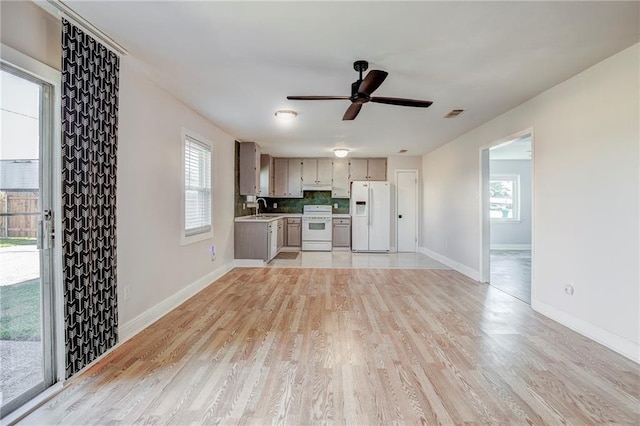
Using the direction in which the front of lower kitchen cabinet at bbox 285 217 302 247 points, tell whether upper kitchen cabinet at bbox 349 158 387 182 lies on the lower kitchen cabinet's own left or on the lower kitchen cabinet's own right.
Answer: on the lower kitchen cabinet's own left

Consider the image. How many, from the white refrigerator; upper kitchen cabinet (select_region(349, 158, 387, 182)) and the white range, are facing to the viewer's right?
0

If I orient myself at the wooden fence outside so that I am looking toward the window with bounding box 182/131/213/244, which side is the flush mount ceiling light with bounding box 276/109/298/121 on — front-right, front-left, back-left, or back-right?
front-right

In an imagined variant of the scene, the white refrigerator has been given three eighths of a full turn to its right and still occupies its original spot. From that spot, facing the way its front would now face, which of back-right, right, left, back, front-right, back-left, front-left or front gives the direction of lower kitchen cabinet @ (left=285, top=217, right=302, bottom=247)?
front-left

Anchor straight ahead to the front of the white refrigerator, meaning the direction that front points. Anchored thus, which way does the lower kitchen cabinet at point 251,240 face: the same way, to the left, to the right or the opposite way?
to the left

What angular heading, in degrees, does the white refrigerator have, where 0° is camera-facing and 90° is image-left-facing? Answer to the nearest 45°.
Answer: approximately 0°

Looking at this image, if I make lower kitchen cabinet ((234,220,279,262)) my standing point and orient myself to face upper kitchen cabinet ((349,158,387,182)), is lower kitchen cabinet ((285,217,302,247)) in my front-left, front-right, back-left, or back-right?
front-left

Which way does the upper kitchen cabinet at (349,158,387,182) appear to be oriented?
toward the camera

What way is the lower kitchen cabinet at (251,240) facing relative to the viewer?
to the viewer's right

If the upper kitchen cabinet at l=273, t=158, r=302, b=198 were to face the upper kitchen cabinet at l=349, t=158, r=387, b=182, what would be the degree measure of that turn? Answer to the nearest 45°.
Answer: approximately 90° to its left

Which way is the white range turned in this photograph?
toward the camera

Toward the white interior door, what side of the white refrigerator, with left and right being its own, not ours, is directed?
left
